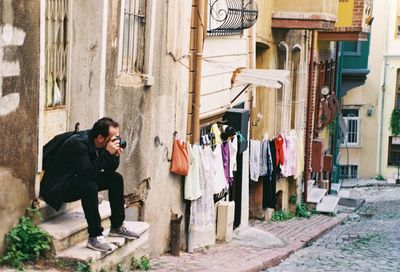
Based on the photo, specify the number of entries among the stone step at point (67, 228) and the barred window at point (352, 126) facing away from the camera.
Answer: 0

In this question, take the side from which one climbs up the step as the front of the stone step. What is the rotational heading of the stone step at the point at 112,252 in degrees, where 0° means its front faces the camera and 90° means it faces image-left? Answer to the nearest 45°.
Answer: approximately 315°

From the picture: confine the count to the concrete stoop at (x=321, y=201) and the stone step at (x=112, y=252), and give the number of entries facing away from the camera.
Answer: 0

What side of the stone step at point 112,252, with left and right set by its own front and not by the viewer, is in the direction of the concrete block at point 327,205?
left

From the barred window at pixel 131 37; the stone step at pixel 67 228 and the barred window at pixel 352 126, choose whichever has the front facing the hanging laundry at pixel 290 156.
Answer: the barred window at pixel 352 126

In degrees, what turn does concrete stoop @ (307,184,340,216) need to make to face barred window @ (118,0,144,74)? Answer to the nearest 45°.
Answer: approximately 45° to its right

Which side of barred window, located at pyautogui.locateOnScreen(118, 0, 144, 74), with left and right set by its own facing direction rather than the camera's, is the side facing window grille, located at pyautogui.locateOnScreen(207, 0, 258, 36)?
left

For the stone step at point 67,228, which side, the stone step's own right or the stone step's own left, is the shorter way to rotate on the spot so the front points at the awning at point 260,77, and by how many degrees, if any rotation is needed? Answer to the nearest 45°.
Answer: approximately 90° to the stone step's own left

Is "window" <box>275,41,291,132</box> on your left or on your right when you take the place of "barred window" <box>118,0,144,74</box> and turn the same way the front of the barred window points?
on your left
